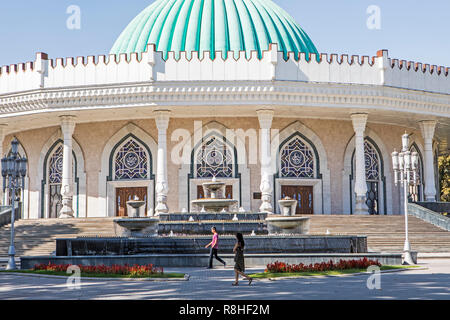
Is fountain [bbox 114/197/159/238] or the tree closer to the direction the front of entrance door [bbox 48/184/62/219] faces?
the fountain

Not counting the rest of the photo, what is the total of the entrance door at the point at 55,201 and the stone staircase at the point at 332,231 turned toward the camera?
2

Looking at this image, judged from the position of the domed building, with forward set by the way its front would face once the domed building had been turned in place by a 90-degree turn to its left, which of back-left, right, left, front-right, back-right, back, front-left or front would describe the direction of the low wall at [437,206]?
front

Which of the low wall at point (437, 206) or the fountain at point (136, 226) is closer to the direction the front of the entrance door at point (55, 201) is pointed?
the fountain

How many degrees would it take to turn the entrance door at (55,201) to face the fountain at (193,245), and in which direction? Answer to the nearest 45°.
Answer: approximately 90° to its left

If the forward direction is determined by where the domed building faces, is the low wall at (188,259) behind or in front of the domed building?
in front

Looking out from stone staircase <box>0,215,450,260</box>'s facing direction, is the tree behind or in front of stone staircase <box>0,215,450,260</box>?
behind

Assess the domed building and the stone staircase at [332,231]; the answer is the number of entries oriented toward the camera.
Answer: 2

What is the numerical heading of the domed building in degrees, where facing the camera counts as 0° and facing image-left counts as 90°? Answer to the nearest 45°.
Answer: approximately 0°

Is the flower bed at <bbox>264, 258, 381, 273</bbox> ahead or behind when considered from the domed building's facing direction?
ahead

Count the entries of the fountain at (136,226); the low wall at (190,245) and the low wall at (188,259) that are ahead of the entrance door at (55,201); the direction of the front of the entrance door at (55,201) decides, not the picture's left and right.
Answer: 3
